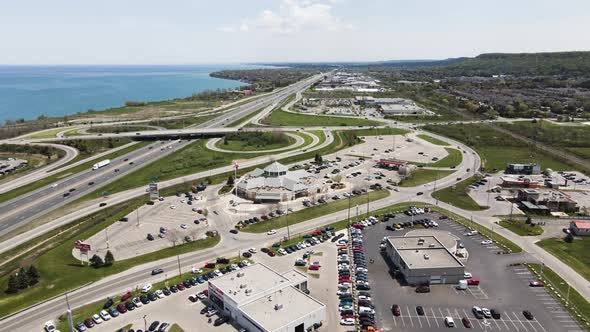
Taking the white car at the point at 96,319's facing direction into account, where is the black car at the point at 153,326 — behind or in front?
in front

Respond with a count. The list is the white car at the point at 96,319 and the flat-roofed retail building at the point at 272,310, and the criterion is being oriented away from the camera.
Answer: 0

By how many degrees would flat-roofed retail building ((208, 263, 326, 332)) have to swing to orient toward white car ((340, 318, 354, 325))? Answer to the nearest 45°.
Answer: approximately 135° to its left

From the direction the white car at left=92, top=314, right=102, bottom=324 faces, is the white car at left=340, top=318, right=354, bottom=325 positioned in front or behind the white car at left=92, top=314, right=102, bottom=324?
in front

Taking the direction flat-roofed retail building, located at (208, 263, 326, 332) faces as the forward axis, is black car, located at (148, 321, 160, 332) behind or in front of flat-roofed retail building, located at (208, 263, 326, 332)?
in front

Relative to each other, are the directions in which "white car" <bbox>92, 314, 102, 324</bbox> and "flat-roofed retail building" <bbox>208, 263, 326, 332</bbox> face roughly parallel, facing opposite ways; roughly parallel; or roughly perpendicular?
roughly perpendicular

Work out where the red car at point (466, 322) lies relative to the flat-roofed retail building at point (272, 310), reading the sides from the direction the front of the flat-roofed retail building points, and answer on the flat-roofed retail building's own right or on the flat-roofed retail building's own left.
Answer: on the flat-roofed retail building's own left

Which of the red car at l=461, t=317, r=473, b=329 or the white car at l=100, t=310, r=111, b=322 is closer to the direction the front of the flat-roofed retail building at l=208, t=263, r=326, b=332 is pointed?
the white car

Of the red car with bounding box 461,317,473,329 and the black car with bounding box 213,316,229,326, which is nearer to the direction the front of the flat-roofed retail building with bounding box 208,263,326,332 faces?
the black car
